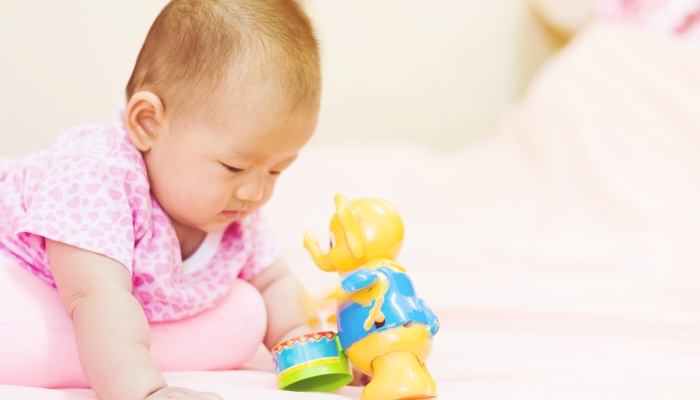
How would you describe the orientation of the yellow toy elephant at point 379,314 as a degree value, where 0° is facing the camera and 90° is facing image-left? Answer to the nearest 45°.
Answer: approximately 90°
